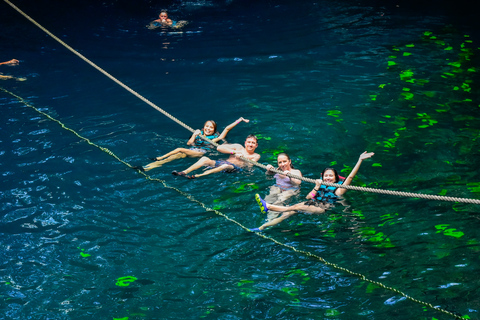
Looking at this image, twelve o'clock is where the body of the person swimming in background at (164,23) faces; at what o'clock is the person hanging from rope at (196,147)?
The person hanging from rope is roughly at 12 o'clock from the person swimming in background.

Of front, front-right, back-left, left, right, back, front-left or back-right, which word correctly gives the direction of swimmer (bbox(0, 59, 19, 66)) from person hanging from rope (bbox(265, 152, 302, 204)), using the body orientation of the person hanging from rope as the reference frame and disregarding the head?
right

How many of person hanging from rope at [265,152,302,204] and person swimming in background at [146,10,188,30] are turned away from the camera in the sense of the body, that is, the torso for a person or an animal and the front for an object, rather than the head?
0

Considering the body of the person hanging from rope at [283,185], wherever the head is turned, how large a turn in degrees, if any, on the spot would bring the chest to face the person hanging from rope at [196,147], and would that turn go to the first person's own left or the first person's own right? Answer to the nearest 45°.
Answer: approximately 90° to the first person's own right

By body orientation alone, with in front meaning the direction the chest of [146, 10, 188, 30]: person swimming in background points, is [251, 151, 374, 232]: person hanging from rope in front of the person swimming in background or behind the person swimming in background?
in front

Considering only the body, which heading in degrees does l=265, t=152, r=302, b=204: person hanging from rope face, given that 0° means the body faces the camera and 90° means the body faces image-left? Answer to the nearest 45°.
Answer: approximately 45°

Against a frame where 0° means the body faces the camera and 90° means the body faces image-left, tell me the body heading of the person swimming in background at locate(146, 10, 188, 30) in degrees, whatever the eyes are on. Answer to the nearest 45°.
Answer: approximately 0°

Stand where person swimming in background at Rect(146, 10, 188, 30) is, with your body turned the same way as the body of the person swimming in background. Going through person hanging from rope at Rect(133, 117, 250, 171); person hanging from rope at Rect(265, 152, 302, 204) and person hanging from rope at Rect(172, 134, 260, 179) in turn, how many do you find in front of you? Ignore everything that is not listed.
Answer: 3

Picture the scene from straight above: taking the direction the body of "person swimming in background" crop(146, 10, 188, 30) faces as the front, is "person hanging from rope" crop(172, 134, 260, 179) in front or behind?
in front

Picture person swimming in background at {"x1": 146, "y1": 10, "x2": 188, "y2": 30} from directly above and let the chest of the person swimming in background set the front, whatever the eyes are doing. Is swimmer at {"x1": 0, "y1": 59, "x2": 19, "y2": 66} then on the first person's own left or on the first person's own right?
on the first person's own right

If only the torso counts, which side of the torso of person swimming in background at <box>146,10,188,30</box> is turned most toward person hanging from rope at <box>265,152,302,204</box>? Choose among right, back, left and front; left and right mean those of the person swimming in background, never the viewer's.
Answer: front

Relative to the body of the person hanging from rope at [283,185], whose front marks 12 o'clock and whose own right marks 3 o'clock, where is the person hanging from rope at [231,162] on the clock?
the person hanging from rope at [231,162] is roughly at 3 o'clock from the person hanging from rope at [283,185].
